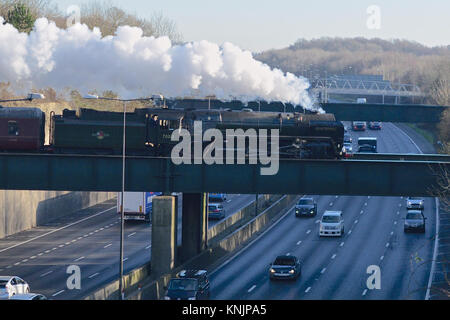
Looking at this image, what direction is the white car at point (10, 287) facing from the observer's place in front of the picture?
facing away from the viewer and to the right of the viewer

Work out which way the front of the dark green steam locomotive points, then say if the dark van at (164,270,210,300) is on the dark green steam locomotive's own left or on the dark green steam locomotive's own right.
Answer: on the dark green steam locomotive's own right

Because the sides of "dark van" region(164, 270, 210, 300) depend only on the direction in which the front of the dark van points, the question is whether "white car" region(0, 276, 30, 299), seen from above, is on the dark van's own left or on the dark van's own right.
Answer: on the dark van's own right

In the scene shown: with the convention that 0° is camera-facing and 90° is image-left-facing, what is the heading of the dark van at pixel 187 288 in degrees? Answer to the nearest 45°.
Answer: approximately 45°

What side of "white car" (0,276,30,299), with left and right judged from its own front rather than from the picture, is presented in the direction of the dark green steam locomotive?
front

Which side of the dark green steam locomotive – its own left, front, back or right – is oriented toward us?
right

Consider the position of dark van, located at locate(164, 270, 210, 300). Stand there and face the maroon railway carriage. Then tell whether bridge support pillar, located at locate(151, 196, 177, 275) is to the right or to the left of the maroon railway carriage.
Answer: right

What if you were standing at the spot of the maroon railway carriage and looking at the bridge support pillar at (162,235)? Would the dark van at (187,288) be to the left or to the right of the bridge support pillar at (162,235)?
right

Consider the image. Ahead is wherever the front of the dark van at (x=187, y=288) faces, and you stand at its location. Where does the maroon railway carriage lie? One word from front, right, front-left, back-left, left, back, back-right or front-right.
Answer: right
